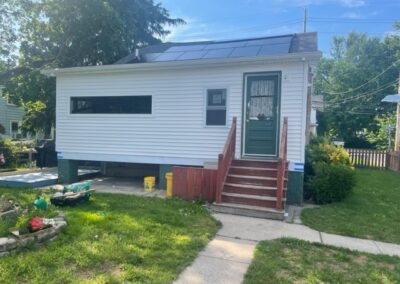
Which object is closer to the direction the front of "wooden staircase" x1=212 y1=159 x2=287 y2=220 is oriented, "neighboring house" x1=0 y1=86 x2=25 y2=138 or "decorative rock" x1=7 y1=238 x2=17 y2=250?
the decorative rock

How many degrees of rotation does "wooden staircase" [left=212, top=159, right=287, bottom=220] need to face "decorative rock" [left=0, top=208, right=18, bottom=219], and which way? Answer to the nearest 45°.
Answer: approximately 45° to its right

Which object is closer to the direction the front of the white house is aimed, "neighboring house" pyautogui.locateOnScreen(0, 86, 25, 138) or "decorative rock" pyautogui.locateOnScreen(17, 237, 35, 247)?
the decorative rock

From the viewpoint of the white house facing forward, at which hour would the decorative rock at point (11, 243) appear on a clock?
The decorative rock is roughly at 1 o'clock from the white house.

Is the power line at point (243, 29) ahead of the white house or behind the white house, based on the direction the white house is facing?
behind

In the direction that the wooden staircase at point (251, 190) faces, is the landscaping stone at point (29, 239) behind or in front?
in front

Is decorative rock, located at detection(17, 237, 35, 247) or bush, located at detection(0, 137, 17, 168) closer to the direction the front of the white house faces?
the decorative rock

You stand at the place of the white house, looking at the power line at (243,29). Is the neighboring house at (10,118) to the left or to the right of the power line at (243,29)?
left

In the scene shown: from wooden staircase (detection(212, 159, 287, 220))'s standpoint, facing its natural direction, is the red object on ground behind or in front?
in front

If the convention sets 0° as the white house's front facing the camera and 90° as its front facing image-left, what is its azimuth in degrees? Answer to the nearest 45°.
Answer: approximately 0°

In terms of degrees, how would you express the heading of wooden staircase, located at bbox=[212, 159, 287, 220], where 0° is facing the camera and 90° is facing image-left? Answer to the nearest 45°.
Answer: approximately 0°

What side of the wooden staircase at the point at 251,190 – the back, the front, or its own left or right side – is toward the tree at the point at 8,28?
right

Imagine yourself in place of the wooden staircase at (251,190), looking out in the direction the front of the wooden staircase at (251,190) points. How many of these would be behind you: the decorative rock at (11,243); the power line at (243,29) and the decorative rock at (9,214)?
1
